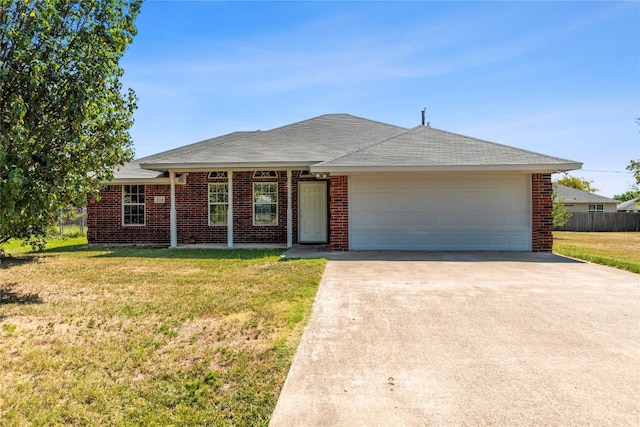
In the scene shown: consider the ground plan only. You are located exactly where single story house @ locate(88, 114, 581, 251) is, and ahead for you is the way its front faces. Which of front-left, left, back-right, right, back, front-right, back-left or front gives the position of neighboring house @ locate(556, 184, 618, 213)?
back-left

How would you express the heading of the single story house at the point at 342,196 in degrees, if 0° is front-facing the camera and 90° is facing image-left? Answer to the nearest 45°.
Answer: approximately 0°

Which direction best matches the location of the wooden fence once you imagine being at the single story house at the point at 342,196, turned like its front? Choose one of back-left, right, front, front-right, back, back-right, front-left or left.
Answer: back-left

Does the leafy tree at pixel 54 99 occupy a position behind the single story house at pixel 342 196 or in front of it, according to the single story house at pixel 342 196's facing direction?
in front

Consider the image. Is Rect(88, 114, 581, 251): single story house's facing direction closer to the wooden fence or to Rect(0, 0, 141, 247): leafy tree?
the leafy tree

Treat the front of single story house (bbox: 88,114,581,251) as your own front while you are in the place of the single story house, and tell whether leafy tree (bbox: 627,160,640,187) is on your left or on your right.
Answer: on your left
